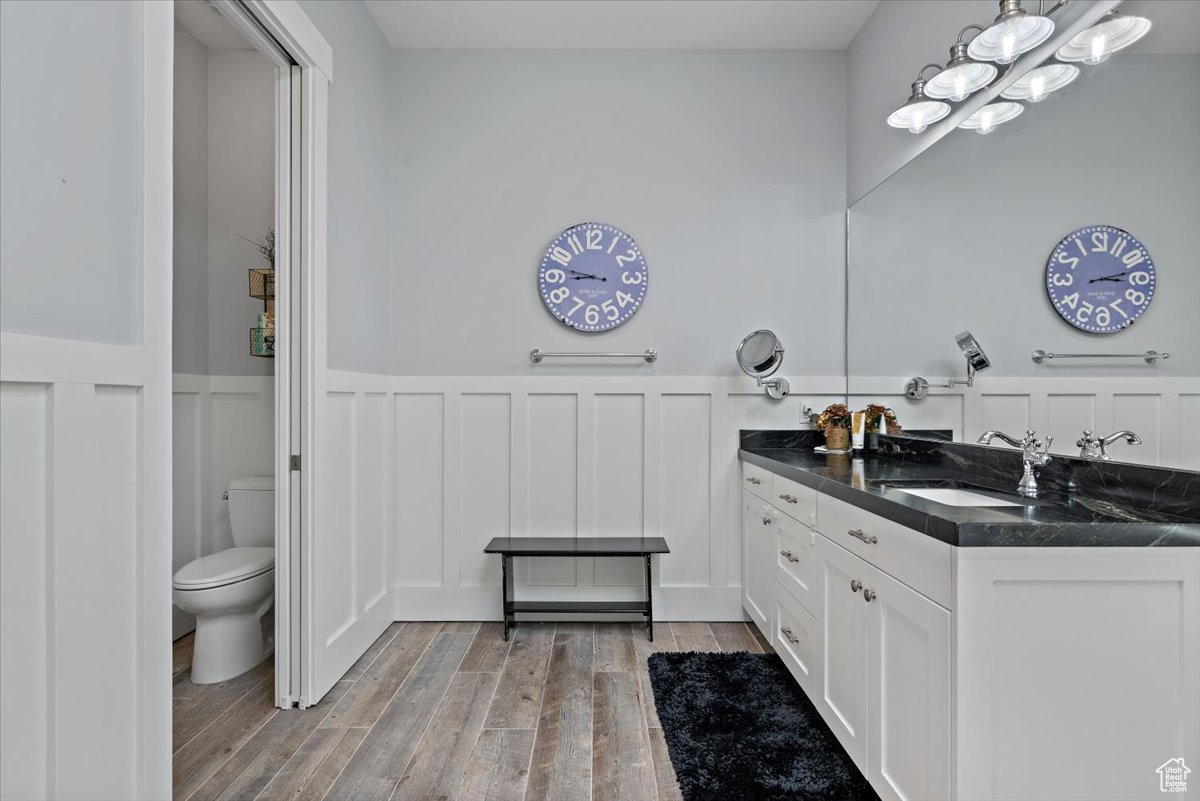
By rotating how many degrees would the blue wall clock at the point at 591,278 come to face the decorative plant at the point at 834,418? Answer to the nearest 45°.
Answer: approximately 90° to its left

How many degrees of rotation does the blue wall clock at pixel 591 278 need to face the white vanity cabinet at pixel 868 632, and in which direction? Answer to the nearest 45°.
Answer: approximately 45° to its left

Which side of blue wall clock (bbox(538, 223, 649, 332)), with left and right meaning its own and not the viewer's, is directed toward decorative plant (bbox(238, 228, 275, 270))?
right

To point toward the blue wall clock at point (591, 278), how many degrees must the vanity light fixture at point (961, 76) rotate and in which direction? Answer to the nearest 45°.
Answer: approximately 45° to its right

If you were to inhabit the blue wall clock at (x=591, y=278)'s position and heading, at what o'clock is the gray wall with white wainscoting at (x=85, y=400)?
The gray wall with white wainscoting is roughly at 1 o'clock from the blue wall clock.

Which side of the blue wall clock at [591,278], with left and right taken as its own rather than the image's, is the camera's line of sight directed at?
front

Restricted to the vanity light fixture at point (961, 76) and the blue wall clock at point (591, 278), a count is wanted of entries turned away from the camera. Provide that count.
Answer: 0

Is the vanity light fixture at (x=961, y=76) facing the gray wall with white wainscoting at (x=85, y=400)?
yes

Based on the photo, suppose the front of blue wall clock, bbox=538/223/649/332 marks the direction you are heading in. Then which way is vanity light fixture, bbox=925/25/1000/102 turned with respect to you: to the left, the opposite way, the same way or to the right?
to the right

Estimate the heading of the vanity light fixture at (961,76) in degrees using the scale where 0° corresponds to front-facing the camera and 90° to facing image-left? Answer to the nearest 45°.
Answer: approximately 45°

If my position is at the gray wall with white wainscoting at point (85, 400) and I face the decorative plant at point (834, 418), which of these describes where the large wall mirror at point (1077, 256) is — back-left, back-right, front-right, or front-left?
front-right

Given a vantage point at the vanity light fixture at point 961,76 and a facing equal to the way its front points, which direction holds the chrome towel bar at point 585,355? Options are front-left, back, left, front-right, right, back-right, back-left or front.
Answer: front-right

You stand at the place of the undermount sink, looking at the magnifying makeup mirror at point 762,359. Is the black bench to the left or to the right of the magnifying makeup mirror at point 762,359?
left

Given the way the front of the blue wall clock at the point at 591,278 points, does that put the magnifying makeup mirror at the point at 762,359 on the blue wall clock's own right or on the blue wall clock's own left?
on the blue wall clock's own left

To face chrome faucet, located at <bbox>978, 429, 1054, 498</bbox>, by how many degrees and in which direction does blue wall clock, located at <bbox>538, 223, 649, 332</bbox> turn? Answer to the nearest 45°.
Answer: approximately 45° to its left
